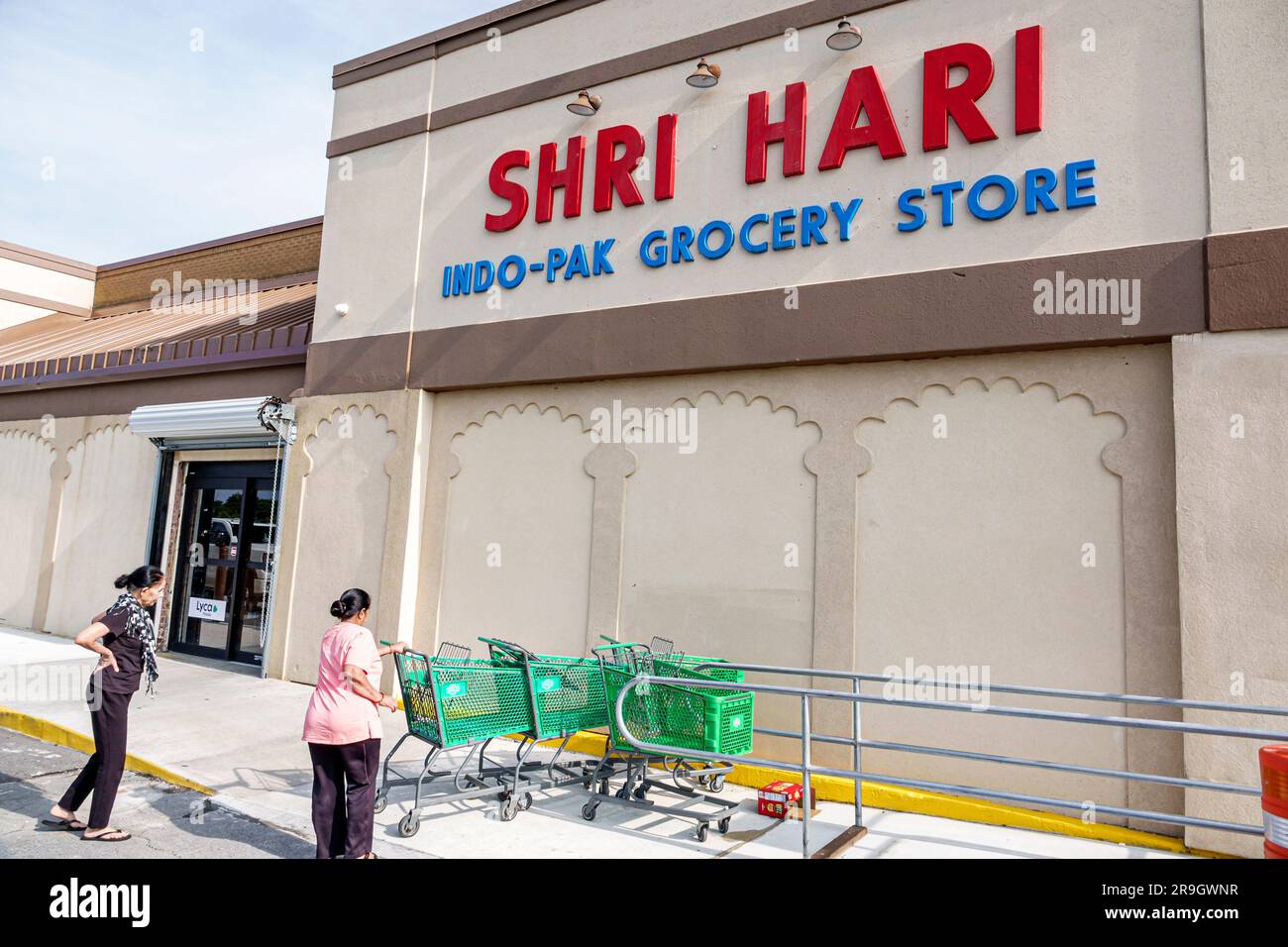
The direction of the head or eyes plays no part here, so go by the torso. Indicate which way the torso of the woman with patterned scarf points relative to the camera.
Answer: to the viewer's right

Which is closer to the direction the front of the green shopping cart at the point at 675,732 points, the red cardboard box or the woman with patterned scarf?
the red cardboard box

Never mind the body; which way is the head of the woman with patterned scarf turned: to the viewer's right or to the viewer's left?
to the viewer's right

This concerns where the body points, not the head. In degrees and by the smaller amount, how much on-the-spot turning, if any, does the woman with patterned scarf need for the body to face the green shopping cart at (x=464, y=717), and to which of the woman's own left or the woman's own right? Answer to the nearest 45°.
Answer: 0° — they already face it

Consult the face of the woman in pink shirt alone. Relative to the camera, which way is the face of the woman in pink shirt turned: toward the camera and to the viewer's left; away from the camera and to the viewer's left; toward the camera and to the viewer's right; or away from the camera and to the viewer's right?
away from the camera and to the viewer's right

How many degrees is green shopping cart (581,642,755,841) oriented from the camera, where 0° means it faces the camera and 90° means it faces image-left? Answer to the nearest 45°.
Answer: approximately 315°

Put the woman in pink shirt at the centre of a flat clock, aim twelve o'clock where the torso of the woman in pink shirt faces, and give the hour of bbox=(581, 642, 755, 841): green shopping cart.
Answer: The green shopping cart is roughly at 1 o'clock from the woman in pink shirt.

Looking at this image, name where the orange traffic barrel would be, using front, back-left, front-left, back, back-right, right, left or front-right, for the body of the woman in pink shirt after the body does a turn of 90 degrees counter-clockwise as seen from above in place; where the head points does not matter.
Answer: back

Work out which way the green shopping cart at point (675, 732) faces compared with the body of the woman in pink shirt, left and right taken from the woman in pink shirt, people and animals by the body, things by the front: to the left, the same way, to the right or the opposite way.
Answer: to the right

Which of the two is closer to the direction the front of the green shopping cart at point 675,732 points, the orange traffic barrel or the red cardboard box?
the orange traffic barrel

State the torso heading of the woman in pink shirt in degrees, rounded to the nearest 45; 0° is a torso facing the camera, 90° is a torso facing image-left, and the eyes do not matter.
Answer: approximately 225°
